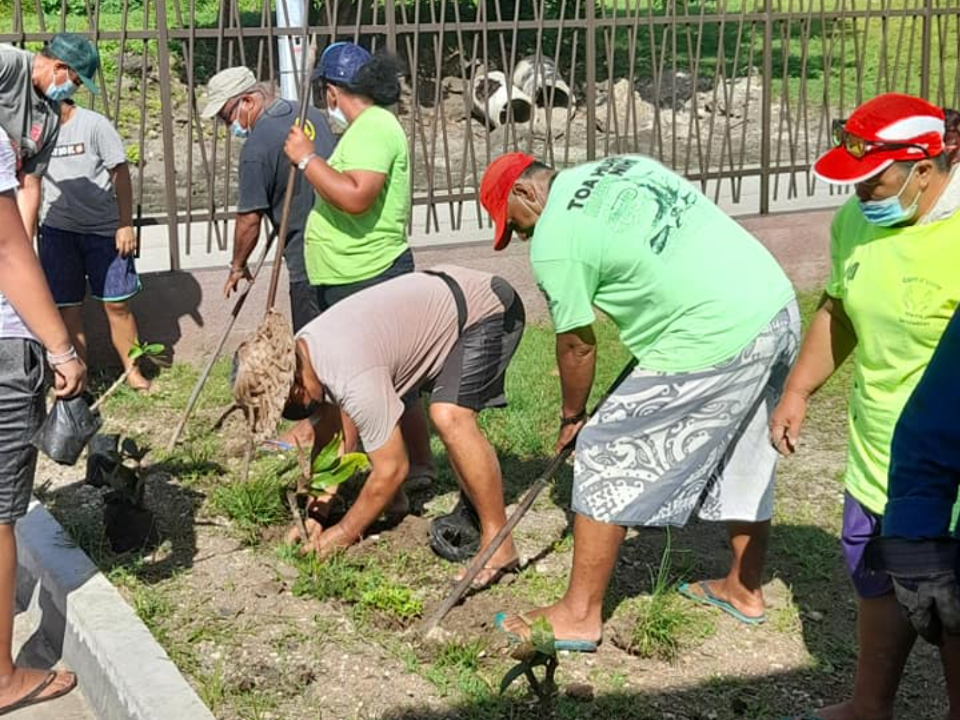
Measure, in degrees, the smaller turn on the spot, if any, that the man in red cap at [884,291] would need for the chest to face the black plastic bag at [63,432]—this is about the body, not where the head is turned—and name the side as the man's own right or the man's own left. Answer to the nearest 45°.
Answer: approximately 45° to the man's own right

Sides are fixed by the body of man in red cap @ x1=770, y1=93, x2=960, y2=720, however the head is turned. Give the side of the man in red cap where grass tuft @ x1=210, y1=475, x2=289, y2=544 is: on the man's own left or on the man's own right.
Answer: on the man's own right

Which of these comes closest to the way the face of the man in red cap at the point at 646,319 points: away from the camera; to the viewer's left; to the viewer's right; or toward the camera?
to the viewer's left

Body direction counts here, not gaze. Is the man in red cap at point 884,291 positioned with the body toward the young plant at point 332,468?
no

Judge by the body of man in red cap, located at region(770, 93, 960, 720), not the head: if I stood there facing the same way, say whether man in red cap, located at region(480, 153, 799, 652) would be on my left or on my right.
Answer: on my right

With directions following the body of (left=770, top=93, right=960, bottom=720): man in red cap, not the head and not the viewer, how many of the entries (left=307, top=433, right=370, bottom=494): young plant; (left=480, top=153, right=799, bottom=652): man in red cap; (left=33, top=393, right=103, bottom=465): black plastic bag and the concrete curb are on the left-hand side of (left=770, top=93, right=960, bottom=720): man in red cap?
0

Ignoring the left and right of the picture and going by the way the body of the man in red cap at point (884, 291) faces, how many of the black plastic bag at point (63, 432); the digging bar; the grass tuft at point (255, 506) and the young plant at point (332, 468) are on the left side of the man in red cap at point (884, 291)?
0
